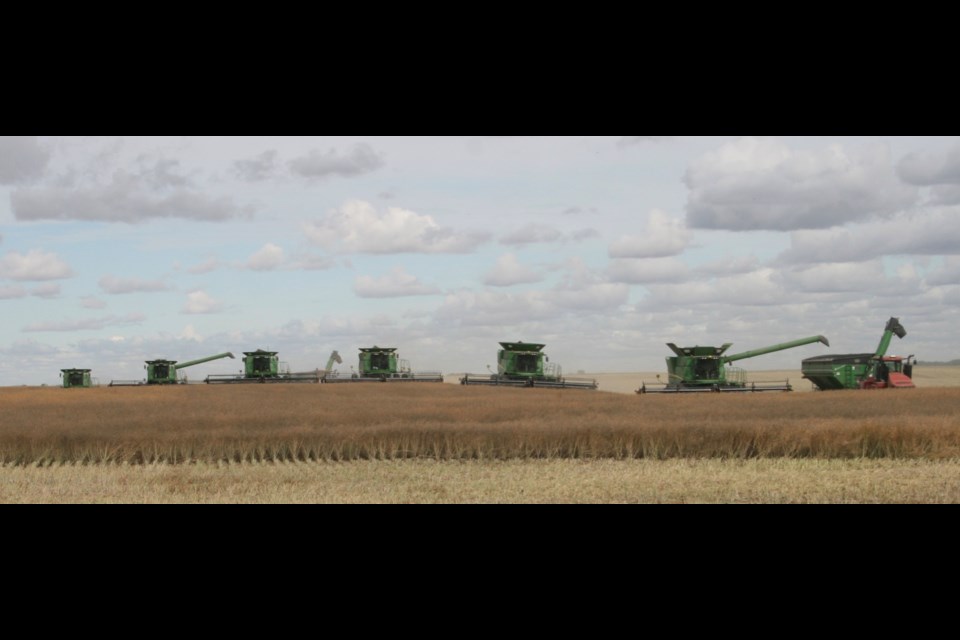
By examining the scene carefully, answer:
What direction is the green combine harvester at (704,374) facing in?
toward the camera

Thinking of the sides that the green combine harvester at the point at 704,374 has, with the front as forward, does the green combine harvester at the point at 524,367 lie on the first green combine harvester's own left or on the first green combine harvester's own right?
on the first green combine harvester's own right

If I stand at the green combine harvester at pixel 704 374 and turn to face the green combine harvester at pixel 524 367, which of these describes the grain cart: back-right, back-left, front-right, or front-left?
back-right

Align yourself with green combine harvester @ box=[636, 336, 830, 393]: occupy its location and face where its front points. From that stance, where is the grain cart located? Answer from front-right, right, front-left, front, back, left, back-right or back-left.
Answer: left
